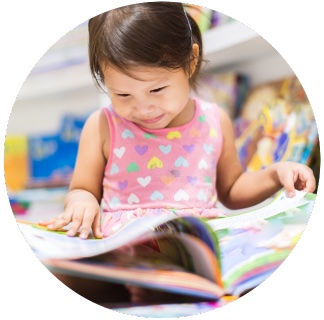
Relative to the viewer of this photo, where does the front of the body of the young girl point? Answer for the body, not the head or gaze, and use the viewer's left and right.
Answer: facing the viewer
